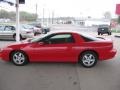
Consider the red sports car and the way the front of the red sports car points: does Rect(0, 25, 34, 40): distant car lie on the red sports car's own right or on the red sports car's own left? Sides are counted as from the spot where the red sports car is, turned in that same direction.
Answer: on the red sports car's own right

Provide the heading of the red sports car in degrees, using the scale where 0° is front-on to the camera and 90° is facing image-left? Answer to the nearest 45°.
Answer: approximately 90°
